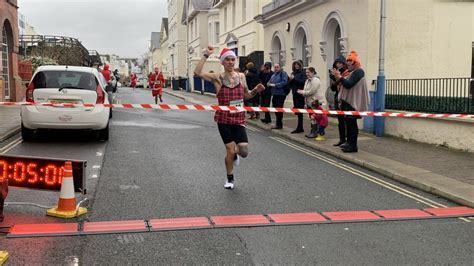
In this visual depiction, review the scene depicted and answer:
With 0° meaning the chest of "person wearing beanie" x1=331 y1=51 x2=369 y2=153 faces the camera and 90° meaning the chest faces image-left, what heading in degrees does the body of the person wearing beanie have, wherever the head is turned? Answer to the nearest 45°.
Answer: approximately 90°

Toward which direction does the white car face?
away from the camera

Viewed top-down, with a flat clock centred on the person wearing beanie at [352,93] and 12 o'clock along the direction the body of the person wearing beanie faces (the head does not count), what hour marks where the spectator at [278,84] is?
The spectator is roughly at 2 o'clock from the person wearing beanie.

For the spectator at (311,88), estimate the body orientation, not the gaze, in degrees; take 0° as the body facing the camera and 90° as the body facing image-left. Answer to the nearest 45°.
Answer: approximately 45°

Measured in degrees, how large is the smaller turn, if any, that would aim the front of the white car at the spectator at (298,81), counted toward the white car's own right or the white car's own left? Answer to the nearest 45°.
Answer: approximately 90° to the white car's own right

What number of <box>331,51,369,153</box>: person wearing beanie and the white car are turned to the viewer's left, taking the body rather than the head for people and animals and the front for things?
1

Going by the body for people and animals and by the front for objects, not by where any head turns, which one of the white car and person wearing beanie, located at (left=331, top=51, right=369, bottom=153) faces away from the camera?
the white car

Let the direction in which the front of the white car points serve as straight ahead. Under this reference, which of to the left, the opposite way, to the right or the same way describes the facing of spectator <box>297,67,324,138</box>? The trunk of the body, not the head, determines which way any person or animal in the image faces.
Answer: to the left

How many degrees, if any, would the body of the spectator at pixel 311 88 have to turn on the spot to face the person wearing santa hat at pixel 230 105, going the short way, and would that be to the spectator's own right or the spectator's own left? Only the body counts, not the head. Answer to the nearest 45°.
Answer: approximately 45° to the spectator's own left
